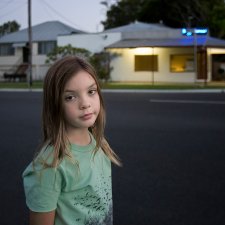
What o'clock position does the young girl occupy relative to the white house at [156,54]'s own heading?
The young girl is roughly at 12 o'clock from the white house.

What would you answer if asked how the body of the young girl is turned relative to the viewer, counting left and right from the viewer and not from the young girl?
facing the viewer and to the right of the viewer

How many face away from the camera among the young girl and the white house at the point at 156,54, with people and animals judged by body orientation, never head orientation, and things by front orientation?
0

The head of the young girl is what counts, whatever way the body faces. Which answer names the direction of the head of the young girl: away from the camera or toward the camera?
toward the camera

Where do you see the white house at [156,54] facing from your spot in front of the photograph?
facing the viewer

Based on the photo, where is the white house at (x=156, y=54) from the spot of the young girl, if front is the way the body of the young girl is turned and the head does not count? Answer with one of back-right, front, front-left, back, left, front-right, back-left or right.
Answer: back-left
